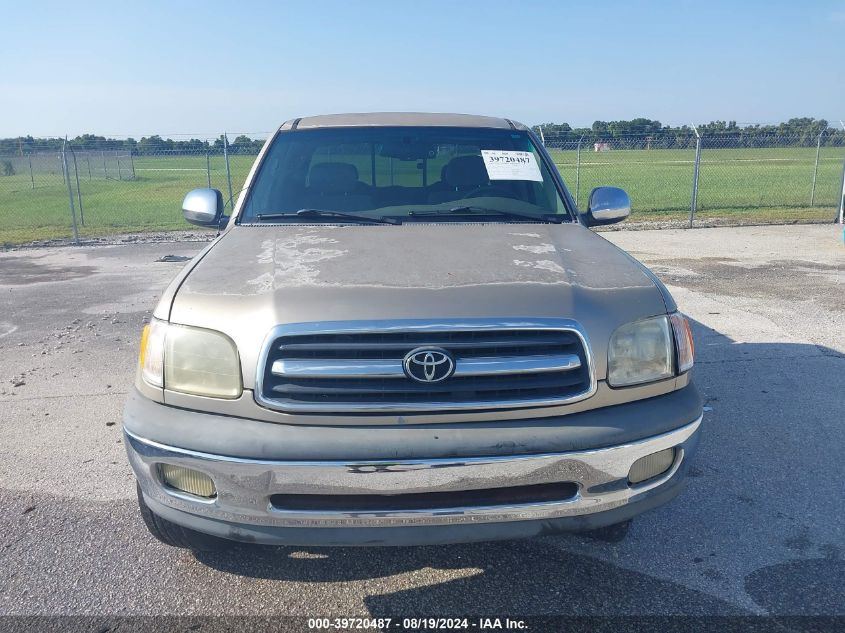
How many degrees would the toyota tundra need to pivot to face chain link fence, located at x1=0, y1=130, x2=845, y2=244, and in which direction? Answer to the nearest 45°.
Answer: approximately 180°

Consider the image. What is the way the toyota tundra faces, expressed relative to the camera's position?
facing the viewer

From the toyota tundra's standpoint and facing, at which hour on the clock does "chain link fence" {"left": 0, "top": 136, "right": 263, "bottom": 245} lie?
The chain link fence is roughly at 5 o'clock from the toyota tundra.
